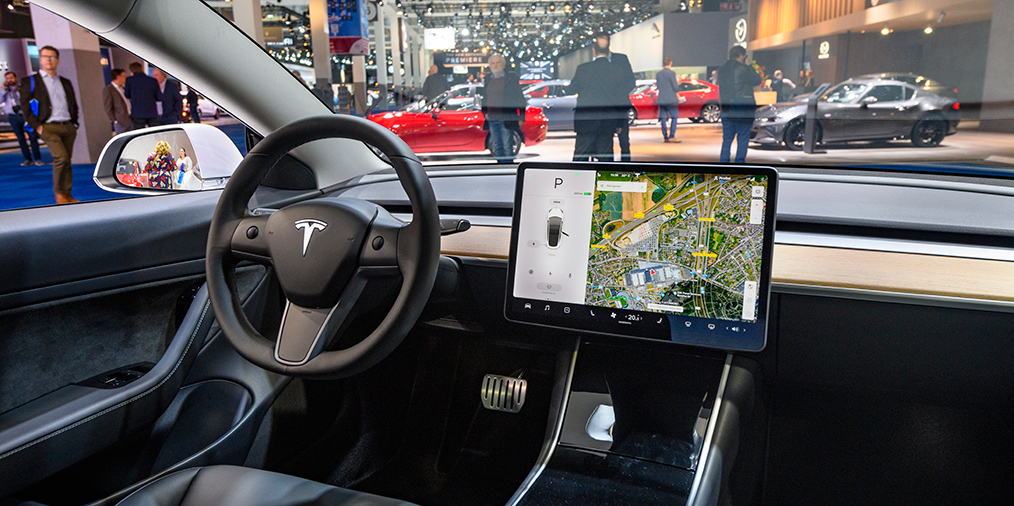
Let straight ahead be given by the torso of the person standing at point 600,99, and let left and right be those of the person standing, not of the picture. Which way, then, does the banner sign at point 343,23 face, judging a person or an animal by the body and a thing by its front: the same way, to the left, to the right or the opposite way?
the opposite way

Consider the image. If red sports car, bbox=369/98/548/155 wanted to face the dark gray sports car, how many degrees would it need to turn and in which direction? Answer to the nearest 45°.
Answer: approximately 135° to its right

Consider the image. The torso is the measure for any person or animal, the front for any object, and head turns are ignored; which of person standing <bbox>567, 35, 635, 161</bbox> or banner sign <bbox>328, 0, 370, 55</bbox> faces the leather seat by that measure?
the banner sign

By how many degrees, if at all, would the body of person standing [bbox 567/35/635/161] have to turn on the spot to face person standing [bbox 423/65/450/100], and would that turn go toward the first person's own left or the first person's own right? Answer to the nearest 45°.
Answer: approximately 90° to the first person's own left

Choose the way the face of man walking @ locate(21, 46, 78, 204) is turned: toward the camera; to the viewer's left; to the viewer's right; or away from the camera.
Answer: toward the camera

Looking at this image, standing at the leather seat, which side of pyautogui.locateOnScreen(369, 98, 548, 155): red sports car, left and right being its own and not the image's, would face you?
left

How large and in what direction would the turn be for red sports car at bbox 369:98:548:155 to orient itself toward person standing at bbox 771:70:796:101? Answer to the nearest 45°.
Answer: approximately 135° to its right

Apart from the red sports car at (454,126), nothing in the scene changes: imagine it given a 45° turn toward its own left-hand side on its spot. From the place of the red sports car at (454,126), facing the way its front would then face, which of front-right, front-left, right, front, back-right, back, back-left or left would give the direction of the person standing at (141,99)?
front

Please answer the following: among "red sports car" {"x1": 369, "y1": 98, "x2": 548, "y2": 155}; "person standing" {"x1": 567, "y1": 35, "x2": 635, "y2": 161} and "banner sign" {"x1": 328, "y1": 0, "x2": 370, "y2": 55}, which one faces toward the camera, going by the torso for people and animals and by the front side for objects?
the banner sign

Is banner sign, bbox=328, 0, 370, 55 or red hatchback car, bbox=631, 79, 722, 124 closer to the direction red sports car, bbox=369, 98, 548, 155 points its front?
the banner sign

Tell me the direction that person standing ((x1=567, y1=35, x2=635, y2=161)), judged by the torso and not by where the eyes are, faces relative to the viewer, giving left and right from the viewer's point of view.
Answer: facing away from the viewer

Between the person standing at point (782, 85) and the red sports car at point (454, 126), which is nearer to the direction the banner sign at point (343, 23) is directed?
the red sports car

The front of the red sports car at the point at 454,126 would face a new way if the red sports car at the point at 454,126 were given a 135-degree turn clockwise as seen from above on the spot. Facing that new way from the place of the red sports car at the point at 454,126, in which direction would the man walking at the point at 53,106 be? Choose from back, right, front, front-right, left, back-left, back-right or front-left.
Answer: back-left

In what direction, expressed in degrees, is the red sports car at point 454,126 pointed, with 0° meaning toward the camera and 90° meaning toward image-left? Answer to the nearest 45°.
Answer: approximately 90°

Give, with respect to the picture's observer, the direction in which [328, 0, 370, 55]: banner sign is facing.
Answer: facing the viewer

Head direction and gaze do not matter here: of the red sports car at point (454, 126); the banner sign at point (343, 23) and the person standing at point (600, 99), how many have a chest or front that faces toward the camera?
1

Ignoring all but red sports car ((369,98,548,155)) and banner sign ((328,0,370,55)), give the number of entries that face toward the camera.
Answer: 1
